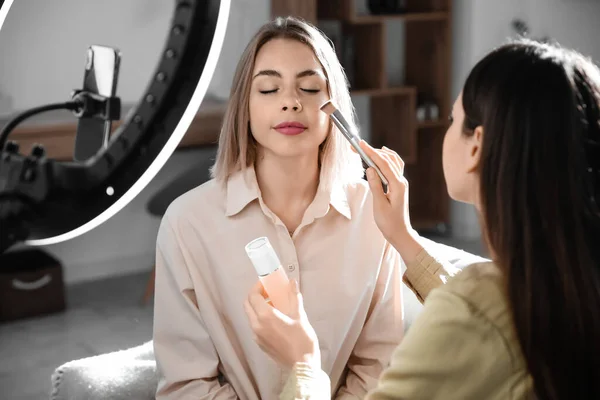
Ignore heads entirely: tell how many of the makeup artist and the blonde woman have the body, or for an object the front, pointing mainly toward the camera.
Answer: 1

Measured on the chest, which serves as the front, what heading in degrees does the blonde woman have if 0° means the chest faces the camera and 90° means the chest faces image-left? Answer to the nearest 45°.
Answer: approximately 0°

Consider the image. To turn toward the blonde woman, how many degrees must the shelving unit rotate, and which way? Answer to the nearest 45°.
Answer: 0° — it already faces them

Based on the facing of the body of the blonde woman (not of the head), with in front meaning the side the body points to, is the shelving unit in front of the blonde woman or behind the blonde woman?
behind

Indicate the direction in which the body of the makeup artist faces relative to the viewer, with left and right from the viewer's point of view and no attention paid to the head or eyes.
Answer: facing away from the viewer and to the left of the viewer

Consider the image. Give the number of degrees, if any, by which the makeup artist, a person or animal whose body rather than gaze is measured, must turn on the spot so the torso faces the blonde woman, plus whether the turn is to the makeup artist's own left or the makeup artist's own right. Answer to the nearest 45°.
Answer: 0° — they already face them

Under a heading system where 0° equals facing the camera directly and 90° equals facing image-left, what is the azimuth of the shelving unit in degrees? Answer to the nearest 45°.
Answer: approximately 0°
